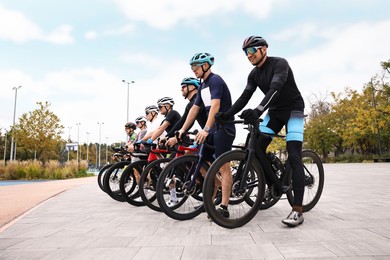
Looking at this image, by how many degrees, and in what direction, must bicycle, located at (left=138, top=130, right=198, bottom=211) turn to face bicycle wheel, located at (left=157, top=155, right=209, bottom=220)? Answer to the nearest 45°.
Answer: approximately 135° to its left

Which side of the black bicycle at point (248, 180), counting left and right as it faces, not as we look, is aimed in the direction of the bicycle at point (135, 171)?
right

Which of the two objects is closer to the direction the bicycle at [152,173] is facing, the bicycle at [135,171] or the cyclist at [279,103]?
the bicycle

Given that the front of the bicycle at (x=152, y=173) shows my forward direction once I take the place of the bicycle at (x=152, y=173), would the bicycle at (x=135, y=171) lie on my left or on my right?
on my right

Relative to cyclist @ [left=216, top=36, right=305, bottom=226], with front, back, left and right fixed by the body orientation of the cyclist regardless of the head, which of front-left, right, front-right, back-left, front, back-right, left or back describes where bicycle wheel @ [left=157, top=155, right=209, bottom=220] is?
front-right

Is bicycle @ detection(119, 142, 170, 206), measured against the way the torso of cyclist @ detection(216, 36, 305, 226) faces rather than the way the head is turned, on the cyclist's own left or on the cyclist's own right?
on the cyclist's own right

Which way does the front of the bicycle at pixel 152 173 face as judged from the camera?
facing to the left of the viewer

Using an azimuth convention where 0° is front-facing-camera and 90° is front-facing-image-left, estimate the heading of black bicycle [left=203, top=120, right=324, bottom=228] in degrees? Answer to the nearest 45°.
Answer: approximately 45°

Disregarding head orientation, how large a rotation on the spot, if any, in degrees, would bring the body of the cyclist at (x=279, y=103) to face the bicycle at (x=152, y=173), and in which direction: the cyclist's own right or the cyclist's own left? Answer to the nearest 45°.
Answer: approximately 45° to the cyclist's own right

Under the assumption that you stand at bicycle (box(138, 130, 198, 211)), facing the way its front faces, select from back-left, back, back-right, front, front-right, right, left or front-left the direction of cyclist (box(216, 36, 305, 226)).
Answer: back-left
